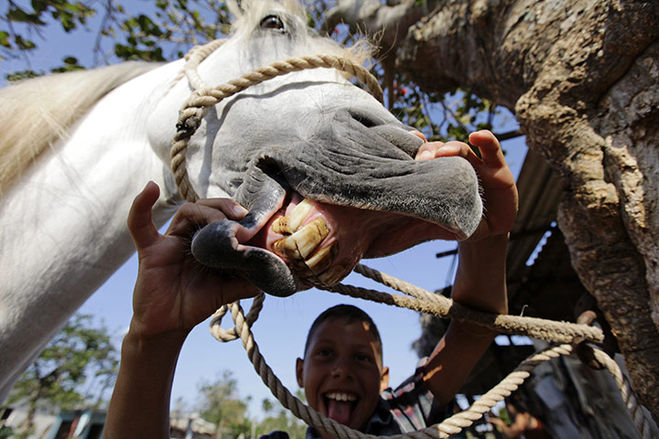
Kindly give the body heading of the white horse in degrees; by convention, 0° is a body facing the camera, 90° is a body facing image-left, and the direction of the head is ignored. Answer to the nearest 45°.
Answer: approximately 270°

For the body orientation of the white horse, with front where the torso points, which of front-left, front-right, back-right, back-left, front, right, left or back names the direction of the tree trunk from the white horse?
front
